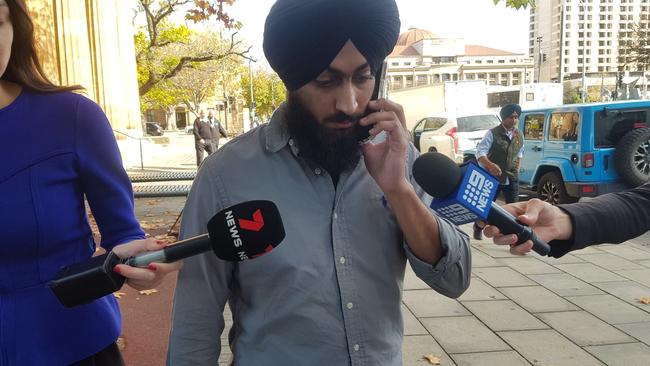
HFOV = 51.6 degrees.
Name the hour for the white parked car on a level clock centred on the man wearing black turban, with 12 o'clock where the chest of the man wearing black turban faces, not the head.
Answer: The white parked car is roughly at 8 o'clock from the man wearing black turban.

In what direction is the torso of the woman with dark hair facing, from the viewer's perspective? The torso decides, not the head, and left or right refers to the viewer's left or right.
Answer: facing the viewer

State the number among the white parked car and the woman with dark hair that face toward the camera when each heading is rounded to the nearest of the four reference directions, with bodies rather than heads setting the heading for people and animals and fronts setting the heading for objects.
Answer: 1

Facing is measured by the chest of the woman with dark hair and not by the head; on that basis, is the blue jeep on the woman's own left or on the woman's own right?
on the woman's own left

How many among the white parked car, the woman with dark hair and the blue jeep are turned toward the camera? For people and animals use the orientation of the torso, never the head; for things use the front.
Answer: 1
